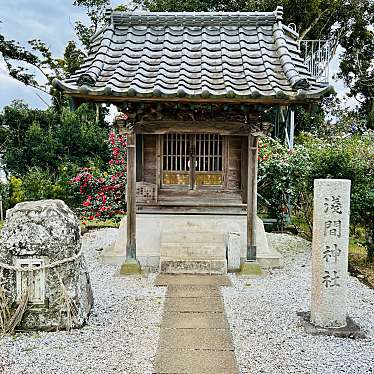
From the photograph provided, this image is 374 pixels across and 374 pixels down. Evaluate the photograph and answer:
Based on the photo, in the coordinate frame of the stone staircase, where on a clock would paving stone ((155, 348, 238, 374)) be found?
The paving stone is roughly at 12 o'clock from the stone staircase.

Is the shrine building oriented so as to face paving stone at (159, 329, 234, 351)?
yes

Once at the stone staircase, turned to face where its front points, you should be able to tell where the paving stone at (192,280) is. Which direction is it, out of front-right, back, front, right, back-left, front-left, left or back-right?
front

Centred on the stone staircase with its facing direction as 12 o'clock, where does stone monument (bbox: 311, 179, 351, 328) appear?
The stone monument is roughly at 11 o'clock from the stone staircase.

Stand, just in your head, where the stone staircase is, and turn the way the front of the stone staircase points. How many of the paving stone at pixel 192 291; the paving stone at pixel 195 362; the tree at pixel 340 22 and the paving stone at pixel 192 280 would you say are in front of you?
3

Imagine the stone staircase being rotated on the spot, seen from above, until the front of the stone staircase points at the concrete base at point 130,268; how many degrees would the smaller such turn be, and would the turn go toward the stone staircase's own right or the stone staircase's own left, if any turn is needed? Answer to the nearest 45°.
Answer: approximately 90° to the stone staircase's own right

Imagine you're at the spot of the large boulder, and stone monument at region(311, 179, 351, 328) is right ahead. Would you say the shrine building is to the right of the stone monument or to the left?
left

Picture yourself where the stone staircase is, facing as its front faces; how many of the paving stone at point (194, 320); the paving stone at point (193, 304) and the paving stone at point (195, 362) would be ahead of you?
3

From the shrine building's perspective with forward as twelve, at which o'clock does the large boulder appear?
The large boulder is roughly at 1 o'clock from the shrine building.

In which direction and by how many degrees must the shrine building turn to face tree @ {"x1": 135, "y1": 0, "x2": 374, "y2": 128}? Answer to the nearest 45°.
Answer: approximately 135° to its left

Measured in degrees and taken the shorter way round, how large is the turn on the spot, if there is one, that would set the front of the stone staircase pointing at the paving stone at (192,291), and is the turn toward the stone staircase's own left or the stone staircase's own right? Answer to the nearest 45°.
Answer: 0° — it already faces it

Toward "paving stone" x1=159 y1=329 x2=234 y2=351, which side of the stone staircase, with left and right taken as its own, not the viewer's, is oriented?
front

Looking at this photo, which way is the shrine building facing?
toward the camera

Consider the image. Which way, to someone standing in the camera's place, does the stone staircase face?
facing the viewer
